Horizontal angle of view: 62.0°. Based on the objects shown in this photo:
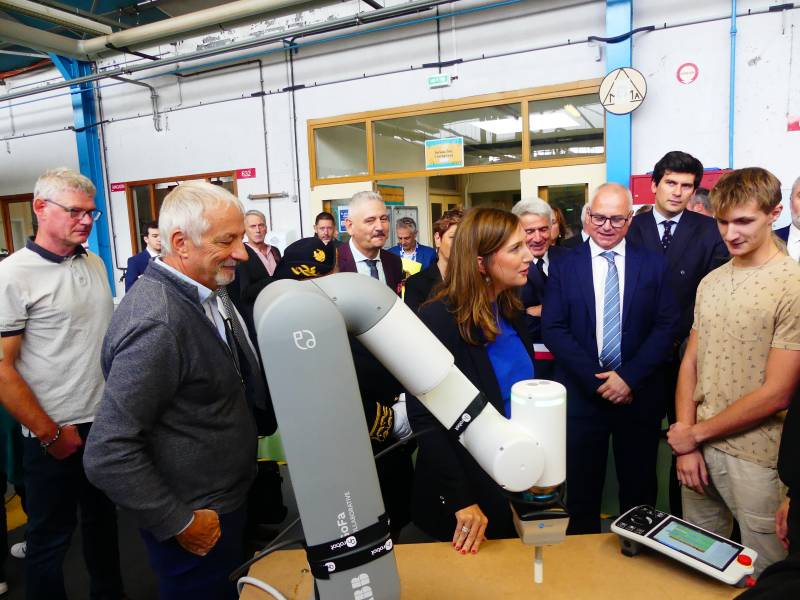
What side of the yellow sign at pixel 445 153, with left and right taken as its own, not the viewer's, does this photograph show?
front

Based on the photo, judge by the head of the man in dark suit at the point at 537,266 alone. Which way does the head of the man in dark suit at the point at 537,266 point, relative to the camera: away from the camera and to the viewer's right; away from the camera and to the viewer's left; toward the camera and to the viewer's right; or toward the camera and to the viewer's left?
toward the camera and to the viewer's left

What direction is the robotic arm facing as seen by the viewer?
to the viewer's right

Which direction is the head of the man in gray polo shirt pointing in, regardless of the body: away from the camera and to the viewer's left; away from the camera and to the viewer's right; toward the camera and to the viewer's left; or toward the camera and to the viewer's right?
toward the camera and to the viewer's right

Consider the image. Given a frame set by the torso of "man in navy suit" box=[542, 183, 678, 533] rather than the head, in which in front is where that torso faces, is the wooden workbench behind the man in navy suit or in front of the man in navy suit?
in front

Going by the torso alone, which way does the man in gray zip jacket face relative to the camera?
to the viewer's right

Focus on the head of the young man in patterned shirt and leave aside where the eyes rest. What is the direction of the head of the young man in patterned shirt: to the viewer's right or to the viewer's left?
to the viewer's left

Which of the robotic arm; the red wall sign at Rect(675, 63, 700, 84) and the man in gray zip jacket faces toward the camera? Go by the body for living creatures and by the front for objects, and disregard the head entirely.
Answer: the red wall sign

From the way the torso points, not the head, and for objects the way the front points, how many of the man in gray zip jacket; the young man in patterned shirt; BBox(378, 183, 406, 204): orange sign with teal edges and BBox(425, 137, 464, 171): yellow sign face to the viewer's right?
1

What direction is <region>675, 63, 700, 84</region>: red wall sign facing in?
toward the camera

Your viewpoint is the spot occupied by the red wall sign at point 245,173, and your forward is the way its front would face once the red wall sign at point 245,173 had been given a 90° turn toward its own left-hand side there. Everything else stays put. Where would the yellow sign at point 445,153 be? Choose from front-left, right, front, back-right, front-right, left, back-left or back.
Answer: front-right

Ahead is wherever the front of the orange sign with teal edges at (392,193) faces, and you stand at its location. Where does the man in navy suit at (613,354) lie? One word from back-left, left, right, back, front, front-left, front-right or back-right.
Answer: front
